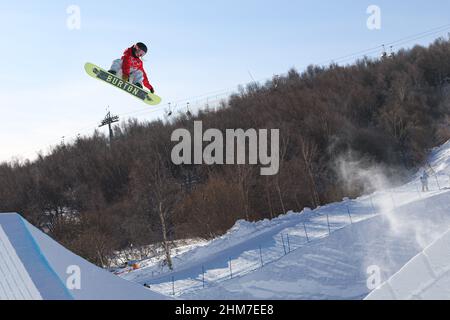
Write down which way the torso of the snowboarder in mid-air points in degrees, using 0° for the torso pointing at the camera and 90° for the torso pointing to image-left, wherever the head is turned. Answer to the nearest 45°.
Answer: approximately 0°
